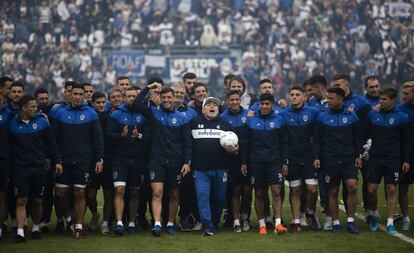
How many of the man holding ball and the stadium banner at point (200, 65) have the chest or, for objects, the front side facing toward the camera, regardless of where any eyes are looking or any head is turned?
2

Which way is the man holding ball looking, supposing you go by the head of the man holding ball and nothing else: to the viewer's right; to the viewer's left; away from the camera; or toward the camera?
toward the camera

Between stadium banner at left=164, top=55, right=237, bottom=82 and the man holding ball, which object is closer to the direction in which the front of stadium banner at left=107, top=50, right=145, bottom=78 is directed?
the man holding ball

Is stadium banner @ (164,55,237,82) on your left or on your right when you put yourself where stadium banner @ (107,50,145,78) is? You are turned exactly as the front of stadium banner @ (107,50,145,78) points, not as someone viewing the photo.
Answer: on your left

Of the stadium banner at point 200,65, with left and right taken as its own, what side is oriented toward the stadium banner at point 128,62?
right

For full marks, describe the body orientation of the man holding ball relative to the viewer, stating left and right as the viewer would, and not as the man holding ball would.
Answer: facing the viewer

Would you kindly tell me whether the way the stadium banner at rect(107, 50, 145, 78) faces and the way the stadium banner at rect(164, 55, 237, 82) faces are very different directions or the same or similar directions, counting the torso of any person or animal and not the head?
same or similar directions

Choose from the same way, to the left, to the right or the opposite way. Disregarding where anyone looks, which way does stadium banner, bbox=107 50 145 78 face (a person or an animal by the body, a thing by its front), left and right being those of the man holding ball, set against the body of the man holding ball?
the same way

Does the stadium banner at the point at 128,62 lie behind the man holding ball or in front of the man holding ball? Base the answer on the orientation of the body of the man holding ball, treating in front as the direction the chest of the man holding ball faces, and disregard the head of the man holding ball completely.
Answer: behind

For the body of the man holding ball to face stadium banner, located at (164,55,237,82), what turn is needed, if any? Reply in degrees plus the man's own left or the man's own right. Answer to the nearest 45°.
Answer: approximately 180°

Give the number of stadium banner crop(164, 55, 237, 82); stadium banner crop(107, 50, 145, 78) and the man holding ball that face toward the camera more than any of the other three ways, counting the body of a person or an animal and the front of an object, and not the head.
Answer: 3

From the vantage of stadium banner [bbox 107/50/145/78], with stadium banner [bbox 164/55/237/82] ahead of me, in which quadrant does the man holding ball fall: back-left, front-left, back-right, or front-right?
front-right

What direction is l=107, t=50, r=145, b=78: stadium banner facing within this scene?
toward the camera

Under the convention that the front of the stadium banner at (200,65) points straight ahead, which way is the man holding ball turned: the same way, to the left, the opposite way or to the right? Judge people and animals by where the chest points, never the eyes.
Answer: the same way

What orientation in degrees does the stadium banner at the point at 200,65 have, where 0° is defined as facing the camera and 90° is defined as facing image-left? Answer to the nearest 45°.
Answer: approximately 0°

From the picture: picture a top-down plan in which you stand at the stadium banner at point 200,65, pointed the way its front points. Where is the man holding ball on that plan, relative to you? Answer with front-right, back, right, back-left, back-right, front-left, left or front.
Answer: front
